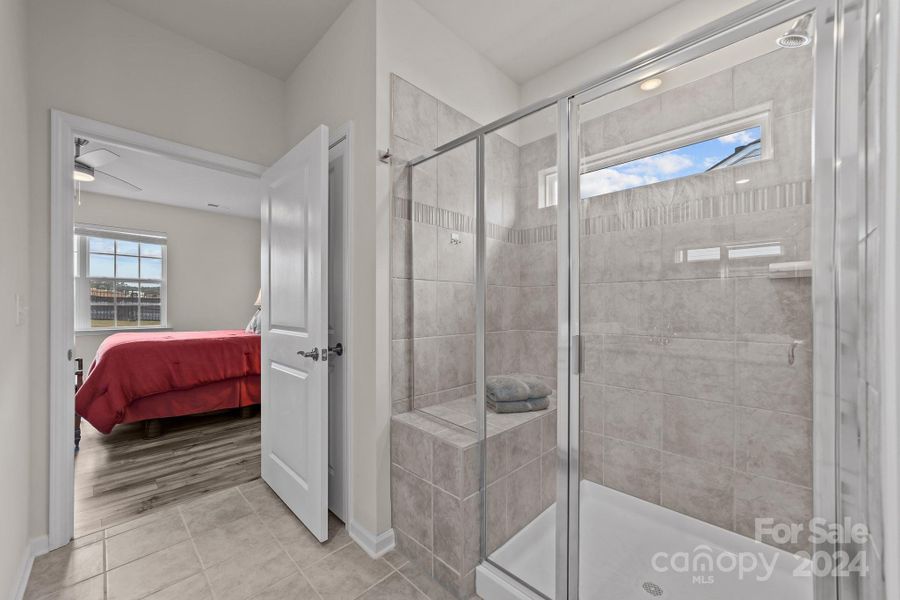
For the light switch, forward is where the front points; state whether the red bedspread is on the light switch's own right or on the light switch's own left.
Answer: on the light switch's own left

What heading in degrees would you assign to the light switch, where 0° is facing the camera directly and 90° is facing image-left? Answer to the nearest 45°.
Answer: approximately 270°

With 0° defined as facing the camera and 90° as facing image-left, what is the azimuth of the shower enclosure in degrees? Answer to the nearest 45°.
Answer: approximately 45°

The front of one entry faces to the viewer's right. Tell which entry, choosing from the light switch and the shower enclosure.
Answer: the light switch

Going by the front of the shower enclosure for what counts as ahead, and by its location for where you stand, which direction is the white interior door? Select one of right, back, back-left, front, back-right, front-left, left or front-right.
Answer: front-right

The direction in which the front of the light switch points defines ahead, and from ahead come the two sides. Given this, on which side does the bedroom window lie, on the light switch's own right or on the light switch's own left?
on the light switch's own left

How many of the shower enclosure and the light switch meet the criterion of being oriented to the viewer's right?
1
